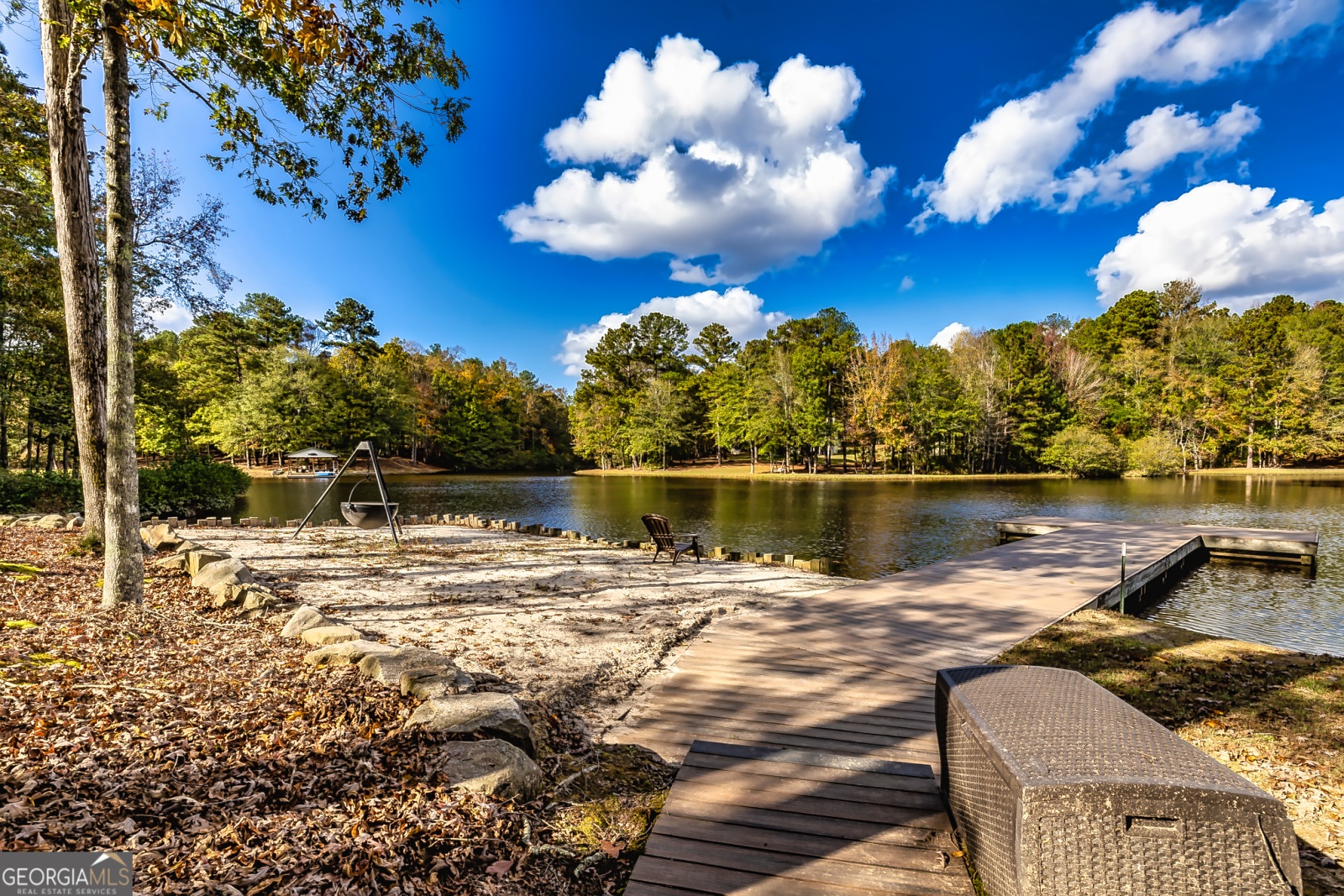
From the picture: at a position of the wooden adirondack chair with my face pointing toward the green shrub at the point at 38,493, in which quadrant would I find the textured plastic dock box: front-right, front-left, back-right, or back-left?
back-left

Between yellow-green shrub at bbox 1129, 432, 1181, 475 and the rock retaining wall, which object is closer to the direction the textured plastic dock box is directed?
the rock retaining wall
